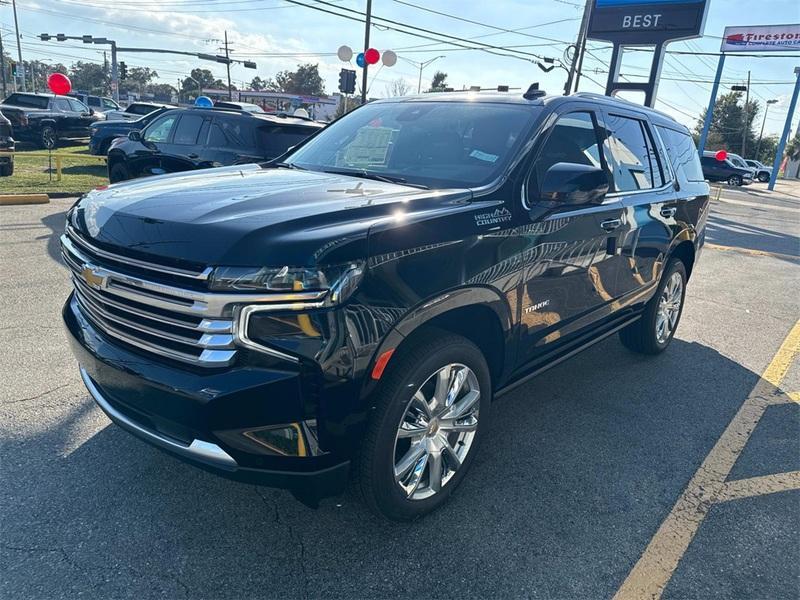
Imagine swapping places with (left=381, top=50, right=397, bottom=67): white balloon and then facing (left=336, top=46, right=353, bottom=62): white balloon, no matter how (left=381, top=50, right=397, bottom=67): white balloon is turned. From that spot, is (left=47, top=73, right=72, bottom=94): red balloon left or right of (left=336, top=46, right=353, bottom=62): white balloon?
left

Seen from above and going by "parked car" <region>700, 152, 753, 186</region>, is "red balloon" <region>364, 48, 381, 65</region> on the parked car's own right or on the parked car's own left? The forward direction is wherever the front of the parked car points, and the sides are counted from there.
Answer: on the parked car's own right

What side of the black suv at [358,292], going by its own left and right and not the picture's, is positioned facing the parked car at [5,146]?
right

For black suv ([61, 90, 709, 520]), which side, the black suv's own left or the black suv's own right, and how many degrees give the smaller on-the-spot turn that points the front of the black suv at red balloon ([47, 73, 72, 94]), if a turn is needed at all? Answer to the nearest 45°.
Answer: approximately 90° to the black suv's own right

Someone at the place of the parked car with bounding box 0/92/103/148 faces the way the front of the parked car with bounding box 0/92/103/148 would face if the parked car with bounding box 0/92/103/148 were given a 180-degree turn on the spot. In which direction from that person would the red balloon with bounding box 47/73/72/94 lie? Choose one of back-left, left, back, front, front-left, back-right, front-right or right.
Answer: front-left

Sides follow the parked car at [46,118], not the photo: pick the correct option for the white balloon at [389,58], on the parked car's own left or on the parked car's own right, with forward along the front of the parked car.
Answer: on the parked car's own right

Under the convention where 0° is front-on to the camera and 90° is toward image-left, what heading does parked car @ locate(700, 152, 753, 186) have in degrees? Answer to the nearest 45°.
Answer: approximately 315°

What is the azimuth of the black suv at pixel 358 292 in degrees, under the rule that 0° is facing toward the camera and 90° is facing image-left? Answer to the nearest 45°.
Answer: approximately 45°

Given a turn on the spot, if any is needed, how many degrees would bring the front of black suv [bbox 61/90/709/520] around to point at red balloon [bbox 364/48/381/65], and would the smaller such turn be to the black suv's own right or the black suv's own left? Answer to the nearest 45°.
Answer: approximately 135° to the black suv's own right
